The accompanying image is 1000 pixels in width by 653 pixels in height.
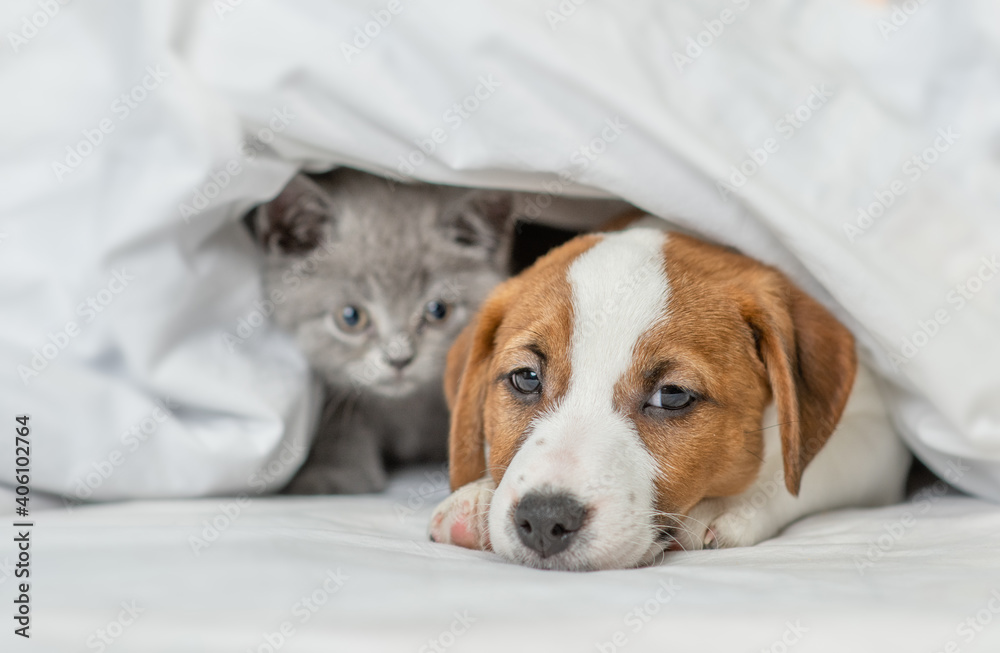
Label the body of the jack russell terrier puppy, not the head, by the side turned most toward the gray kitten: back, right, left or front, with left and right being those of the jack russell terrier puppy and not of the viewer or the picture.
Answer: right

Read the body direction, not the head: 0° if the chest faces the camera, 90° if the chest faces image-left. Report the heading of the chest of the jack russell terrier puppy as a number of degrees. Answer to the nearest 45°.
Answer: approximately 45°
